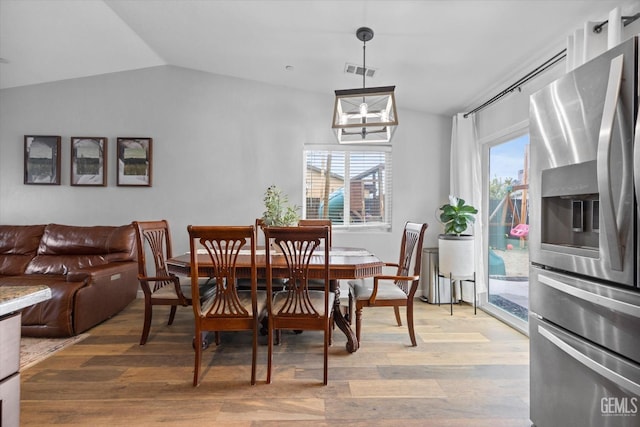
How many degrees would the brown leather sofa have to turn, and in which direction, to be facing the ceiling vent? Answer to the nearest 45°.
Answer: approximately 90° to its left

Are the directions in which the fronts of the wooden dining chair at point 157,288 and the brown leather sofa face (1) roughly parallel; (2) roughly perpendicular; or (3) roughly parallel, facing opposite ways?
roughly perpendicular

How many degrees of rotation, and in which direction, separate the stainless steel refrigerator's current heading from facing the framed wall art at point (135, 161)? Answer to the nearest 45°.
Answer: approximately 45° to its right

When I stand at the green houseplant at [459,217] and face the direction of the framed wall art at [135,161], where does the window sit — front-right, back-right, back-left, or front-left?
front-right

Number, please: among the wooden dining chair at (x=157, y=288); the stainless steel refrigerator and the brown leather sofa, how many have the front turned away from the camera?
0

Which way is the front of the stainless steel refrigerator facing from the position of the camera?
facing the viewer and to the left of the viewer

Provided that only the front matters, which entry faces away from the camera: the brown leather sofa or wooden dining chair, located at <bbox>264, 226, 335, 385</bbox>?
the wooden dining chair

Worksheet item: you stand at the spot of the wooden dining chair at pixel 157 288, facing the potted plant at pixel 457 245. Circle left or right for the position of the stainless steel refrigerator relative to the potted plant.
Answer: right

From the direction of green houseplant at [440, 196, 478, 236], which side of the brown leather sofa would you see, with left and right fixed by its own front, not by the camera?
left

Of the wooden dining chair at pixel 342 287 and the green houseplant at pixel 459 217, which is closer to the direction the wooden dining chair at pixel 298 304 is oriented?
the wooden dining chair

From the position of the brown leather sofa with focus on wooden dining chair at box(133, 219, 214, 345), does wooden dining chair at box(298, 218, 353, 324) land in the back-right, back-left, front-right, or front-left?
front-left

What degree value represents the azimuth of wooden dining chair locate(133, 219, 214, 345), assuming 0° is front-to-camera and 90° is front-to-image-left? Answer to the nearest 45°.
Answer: approximately 315°

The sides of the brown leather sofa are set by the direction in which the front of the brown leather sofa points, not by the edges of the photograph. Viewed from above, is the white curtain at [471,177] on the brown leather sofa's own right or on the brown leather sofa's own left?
on the brown leather sofa's own left

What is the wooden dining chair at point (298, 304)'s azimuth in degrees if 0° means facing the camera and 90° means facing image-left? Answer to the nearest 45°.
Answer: approximately 180°

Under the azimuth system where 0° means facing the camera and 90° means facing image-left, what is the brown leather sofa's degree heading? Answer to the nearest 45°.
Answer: approximately 45°

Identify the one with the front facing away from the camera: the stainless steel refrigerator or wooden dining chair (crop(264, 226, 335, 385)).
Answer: the wooden dining chair
